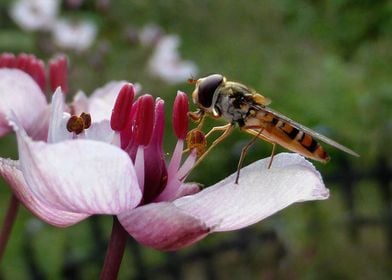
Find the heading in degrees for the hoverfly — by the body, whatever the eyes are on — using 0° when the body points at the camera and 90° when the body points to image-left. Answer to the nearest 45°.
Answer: approximately 90°

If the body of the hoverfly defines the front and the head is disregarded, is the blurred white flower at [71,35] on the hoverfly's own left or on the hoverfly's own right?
on the hoverfly's own right

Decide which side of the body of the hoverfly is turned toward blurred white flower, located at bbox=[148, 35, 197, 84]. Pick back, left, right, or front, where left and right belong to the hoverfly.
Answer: right

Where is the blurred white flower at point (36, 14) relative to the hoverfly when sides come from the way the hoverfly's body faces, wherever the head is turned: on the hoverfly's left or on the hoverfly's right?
on the hoverfly's right

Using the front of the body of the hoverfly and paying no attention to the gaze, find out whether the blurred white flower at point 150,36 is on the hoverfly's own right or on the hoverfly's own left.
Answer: on the hoverfly's own right
